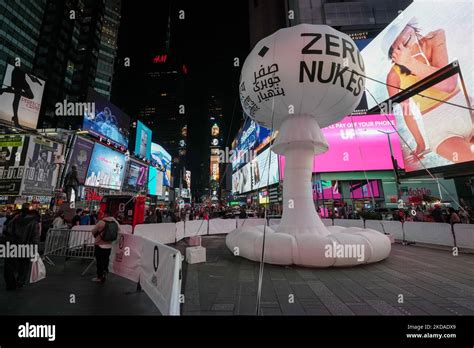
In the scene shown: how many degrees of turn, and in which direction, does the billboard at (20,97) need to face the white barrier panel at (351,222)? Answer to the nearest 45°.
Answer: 0° — it already faces it

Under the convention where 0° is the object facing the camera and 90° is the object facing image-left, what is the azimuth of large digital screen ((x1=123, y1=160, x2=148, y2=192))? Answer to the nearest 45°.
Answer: approximately 315°

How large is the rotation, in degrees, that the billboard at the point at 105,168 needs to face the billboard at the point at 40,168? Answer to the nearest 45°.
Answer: approximately 90° to its right

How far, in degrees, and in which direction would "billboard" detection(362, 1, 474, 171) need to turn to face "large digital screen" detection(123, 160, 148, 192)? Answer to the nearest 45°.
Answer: approximately 45° to its right

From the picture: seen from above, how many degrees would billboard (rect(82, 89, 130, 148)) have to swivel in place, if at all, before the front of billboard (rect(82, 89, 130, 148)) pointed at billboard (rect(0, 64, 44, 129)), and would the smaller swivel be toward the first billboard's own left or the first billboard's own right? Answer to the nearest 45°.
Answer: approximately 90° to the first billboard's own right

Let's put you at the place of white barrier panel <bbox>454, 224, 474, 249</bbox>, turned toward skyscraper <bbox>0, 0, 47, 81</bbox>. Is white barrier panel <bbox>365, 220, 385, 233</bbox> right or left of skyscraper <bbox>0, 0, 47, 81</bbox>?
right

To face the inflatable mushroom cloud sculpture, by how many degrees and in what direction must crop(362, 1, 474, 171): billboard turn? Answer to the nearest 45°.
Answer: approximately 45° to its left

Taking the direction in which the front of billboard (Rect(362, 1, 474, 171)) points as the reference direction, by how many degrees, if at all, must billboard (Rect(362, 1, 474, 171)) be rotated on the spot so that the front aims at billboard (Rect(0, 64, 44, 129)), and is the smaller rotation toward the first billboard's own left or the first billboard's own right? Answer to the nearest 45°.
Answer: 0° — it already faces it

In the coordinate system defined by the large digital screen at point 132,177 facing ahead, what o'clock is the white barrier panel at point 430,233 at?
The white barrier panel is roughly at 1 o'clock from the large digital screen.
